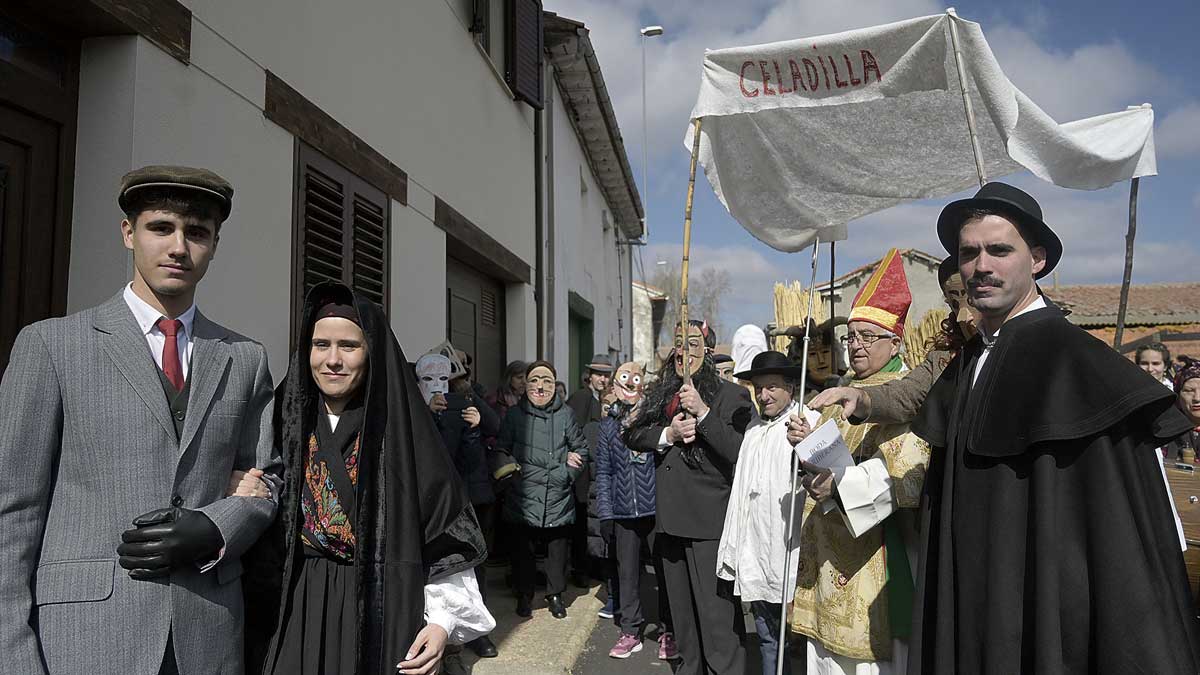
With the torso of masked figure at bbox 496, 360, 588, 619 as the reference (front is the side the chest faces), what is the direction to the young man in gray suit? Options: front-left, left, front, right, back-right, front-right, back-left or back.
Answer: front

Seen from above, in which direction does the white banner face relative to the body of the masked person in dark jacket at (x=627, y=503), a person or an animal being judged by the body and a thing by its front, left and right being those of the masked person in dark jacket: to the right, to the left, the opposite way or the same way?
the same way

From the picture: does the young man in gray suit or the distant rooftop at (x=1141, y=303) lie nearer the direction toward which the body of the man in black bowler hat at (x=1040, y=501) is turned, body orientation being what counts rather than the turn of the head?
the young man in gray suit

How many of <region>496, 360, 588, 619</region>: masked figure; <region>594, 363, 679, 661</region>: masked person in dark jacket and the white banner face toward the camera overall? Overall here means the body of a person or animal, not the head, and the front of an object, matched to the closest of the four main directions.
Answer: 3

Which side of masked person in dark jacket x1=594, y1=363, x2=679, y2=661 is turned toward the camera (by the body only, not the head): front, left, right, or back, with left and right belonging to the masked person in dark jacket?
front

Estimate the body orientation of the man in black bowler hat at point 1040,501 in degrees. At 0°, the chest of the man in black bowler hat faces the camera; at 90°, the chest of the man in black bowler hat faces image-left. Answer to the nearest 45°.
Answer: approximately 45°

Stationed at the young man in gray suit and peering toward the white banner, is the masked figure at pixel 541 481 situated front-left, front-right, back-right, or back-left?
front-left

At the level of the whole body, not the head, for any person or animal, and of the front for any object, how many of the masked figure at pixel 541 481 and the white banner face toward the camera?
2

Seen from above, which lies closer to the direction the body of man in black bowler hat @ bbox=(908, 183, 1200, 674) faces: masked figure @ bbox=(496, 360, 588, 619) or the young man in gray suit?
the young man in gray suit

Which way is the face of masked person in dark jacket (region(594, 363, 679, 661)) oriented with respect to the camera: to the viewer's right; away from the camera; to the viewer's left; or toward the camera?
toward the camera

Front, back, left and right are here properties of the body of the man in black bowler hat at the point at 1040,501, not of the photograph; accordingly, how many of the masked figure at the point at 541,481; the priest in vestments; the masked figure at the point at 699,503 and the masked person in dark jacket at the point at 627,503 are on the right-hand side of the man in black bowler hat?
4

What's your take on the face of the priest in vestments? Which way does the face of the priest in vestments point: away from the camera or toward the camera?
toward the camera

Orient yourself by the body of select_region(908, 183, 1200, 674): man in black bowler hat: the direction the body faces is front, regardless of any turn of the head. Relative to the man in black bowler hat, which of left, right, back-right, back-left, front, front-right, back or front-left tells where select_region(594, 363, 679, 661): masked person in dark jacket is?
right

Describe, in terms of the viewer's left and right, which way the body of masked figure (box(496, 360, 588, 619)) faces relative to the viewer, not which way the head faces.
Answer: facing the viewer

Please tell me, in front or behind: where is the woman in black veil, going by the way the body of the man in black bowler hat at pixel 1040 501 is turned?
in front

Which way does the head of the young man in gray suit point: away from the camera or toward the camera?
toward the camera

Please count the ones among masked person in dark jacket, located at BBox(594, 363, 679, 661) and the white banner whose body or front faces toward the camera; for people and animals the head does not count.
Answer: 2
